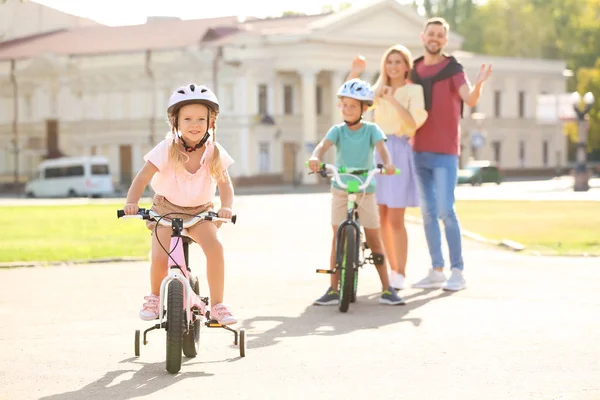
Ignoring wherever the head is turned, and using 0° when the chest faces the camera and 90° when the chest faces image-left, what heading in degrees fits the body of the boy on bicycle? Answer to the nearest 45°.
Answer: approximately 0°

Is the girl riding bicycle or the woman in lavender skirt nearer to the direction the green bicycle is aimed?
the girl riding bicycle

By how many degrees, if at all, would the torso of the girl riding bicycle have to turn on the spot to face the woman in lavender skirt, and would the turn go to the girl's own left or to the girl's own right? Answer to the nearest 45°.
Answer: approximately 135° to the girl's own left

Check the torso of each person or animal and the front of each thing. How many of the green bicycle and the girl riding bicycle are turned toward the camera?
2

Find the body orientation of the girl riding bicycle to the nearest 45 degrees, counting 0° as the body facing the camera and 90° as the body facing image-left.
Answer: approximately 0°
